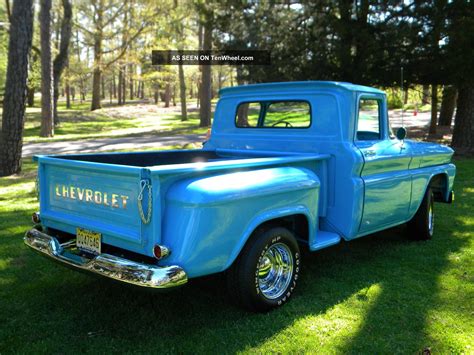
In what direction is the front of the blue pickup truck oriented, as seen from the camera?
facing away from the viewer and to the right of the viewer
